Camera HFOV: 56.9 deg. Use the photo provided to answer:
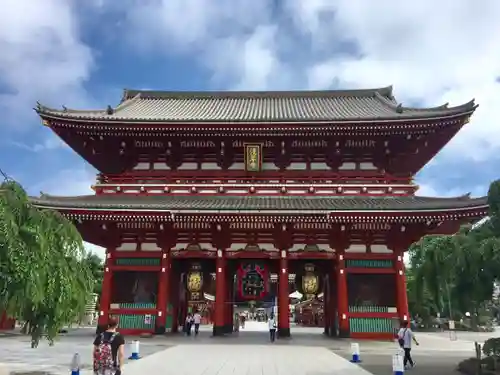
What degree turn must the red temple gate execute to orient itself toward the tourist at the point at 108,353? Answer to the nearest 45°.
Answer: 0° — it already faces them

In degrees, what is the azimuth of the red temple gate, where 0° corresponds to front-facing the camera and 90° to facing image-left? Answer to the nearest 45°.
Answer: approximately 0°

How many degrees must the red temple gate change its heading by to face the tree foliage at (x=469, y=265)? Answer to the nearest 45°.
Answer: approximately 45° to its left
